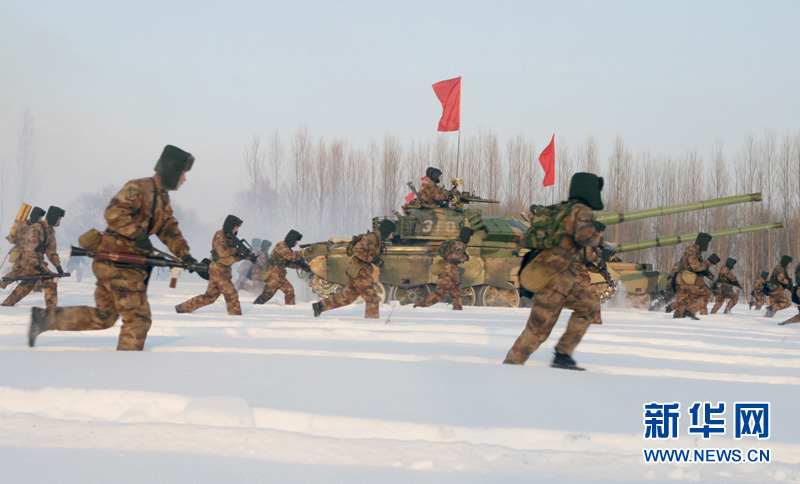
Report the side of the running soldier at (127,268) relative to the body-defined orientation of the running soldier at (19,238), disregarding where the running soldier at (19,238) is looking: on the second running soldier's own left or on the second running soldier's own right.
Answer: on the second running soldier's own right

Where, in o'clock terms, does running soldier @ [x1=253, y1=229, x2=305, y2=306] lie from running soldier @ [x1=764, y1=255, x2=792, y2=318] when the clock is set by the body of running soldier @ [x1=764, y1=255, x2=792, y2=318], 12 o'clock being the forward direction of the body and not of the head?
running soldier @ [x1=253, y1=229, x2=305, y2=306] is roughly at 5 o'clock from running soldier @ [x1=764, y1=255, x2=792, y2=318].

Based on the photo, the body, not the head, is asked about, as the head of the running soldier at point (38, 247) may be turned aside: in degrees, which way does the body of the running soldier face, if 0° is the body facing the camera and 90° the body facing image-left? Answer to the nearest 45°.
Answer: approximately 270°

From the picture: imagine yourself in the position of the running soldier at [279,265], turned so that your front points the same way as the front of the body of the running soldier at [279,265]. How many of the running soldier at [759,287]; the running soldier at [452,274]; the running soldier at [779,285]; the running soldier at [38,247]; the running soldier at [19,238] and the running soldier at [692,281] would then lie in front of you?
4

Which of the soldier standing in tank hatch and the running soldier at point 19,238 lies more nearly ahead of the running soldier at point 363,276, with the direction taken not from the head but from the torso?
the soldier standing in tank hatch

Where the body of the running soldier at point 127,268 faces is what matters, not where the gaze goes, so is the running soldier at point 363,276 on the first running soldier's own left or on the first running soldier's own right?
on the first running soldier's own left

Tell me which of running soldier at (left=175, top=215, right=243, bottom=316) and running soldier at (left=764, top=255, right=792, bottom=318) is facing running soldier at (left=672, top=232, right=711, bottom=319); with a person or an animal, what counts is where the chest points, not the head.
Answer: running soldier at (left=175, top=215, right=243, bottom=316)

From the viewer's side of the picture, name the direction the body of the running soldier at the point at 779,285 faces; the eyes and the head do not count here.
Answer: to the viewer's right

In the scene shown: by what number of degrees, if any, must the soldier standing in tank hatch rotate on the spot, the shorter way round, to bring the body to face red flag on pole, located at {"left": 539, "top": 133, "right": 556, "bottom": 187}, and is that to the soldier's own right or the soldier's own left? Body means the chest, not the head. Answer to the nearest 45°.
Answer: approximately 45° to the soldier's own left

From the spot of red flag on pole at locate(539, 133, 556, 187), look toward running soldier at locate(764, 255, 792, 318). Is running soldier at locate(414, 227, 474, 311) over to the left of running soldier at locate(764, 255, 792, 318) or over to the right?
right

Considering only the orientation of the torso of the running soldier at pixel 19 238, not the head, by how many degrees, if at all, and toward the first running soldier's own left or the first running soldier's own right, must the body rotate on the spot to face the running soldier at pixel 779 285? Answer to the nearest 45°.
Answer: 0° — they already face them

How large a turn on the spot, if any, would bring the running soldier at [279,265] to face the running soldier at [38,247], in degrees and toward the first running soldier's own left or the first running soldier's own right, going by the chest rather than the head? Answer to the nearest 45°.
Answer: approximately 135° to the first running soldier's own right
